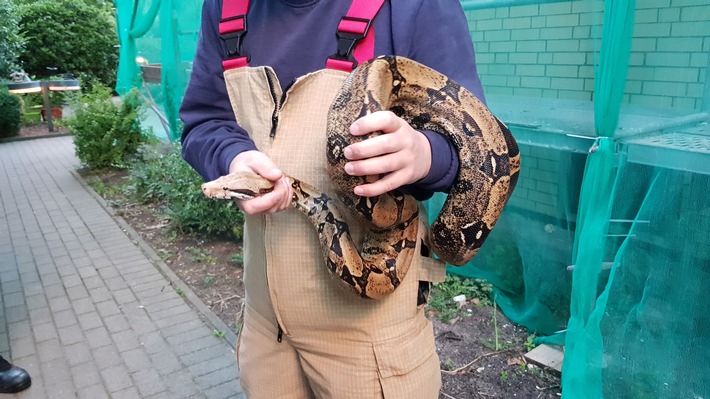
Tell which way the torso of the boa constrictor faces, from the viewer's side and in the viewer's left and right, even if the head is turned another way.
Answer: facing to the left of the viewer

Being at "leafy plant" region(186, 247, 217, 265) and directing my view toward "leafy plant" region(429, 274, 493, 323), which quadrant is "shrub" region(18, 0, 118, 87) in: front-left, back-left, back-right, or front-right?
back-left

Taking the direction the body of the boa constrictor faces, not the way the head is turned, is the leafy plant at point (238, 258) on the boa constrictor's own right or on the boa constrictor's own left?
on the boa constrictor's own right

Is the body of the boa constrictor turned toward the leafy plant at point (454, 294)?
no

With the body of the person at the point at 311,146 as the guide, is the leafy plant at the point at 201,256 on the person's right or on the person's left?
on the person's right

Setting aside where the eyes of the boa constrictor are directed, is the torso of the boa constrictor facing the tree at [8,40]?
no

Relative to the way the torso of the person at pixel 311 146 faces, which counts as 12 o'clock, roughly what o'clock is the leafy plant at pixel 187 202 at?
The leafy plant is roughly at 4 o'clock from the person.

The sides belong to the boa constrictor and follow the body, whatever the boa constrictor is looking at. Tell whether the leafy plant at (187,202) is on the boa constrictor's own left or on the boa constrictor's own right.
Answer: on the boa constrictor's own right

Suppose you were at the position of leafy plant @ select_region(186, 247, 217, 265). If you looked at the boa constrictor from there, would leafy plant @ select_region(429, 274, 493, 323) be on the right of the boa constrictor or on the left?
left

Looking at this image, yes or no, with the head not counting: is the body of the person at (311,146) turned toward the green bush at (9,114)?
no

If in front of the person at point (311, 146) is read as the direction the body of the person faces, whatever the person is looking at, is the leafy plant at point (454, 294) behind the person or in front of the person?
behind

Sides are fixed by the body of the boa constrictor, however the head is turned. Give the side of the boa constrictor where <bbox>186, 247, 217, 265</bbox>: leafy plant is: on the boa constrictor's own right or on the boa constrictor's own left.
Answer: on the boa constrictor's own right

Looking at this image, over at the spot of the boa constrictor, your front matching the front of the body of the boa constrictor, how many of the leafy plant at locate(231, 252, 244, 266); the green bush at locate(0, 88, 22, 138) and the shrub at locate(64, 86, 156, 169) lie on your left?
0

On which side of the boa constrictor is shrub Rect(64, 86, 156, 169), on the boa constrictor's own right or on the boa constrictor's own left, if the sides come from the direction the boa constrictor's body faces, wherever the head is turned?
on the boa constrictor's own right

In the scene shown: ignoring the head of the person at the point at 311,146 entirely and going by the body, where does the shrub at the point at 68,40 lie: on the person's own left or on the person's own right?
on the person's own right

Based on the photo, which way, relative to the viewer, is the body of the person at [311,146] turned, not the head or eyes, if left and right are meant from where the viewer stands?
facing the viewer and to the left of the viewer

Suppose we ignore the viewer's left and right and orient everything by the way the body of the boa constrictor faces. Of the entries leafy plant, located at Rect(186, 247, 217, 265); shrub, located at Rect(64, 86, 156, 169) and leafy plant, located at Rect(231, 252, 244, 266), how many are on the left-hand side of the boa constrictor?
0
